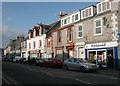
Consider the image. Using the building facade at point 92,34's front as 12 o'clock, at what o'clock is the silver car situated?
The silver car is roughly at 11 o'clock from the building facade.

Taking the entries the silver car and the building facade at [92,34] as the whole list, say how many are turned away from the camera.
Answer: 0

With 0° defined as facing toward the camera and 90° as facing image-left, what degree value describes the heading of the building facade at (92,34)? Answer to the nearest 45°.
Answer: approximately 45°

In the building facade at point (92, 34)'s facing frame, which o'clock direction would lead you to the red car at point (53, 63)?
The red car is roughly at 2 o'clock from the building facade.

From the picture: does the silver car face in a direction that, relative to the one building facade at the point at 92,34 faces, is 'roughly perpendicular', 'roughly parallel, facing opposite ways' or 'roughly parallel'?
roughly perpendicular

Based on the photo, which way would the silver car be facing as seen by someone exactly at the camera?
facing the viewer and to the right of the viewer
